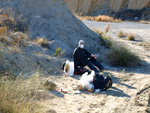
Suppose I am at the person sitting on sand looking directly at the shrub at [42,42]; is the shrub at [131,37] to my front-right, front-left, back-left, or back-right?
front-right

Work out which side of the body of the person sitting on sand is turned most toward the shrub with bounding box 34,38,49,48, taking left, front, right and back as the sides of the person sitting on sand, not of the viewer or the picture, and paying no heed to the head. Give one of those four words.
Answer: back

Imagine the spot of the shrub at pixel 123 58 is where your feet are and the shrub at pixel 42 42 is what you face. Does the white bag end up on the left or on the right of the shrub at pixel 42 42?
left

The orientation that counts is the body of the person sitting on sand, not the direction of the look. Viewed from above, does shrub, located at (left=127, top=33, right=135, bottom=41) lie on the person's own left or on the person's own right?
on the person's own left

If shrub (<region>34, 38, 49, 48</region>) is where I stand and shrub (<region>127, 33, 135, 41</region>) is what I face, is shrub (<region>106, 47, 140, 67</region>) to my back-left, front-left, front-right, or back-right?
front-right

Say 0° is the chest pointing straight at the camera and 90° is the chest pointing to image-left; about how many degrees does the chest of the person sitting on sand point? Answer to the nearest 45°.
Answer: approximately 315°

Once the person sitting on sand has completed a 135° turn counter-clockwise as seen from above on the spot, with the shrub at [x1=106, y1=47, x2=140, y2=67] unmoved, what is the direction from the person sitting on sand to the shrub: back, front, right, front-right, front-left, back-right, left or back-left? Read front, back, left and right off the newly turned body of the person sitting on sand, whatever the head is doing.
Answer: front-right
